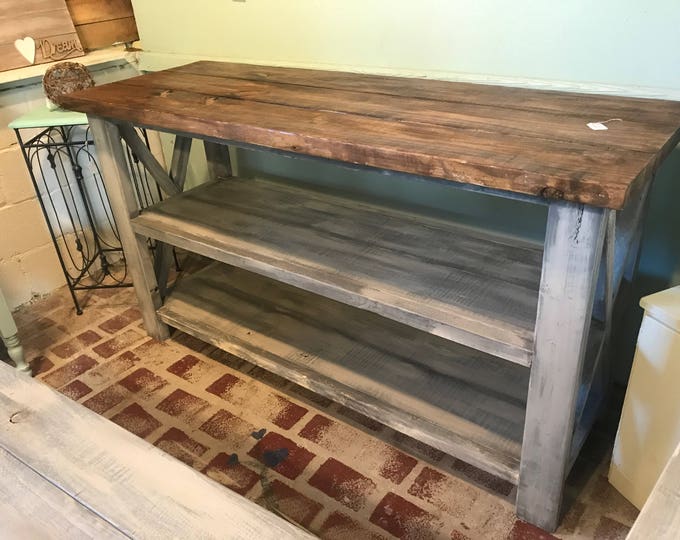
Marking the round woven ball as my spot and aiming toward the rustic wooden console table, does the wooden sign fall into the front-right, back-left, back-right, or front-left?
back-left

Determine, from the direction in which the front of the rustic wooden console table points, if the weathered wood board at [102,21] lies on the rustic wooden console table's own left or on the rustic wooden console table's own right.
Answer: on the rustic wooden console table's own right

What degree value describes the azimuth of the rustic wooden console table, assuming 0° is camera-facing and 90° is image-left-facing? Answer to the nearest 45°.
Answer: approximately 45°

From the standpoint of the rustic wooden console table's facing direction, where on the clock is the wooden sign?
The wooden sign is roughly at 3 o'clock from the rustic wooden console table.

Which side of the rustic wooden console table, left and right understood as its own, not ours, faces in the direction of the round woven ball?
right

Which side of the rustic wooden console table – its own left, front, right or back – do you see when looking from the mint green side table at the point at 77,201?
right
